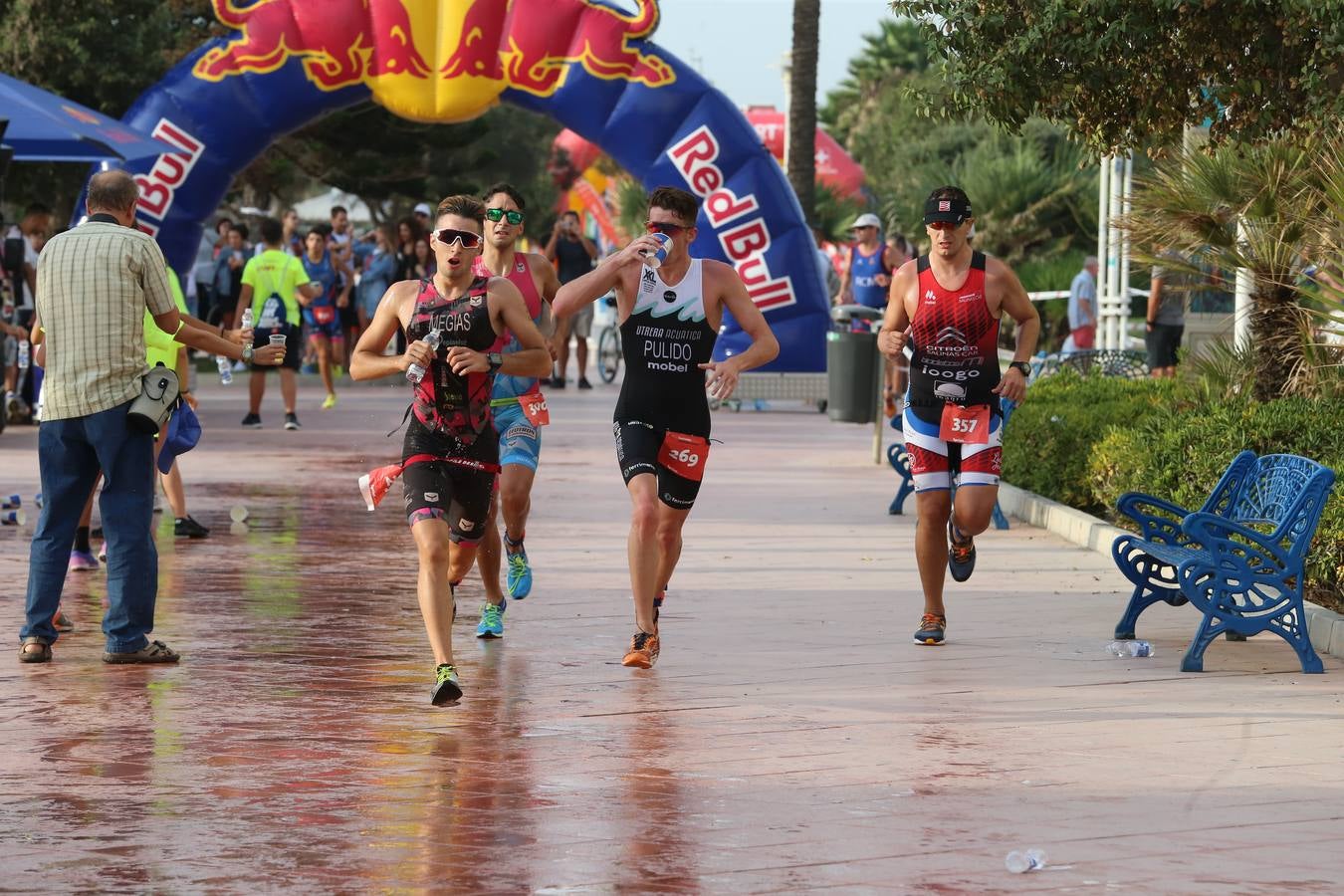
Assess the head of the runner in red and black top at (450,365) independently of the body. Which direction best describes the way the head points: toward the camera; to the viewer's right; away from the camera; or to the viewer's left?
toward the camera

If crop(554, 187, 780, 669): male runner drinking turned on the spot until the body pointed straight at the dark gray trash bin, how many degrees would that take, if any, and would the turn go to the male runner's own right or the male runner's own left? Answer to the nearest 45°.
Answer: approximately 180°

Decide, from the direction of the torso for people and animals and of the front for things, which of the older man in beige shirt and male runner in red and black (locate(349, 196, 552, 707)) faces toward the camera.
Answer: the male runner in red and black

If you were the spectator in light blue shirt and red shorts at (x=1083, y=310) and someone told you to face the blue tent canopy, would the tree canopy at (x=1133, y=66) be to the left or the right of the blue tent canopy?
left

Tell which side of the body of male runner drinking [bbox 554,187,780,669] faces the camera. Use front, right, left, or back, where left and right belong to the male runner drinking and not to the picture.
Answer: front

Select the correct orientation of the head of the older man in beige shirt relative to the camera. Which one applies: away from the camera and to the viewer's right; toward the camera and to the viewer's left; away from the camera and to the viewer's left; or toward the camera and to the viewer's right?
away from the camera and to the viewer's right

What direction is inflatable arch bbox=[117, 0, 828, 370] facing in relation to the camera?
toward the camera

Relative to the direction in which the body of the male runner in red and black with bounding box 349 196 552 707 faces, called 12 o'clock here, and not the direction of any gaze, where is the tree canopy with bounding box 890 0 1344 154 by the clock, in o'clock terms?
The tree canopy is roughly at 8 o'clock from the male runner in red and black.

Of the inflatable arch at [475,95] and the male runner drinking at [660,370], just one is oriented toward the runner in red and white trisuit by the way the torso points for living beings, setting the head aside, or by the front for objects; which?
the inflatable arch

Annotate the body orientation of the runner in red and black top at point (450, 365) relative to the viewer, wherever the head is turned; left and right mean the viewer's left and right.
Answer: facing the viewer

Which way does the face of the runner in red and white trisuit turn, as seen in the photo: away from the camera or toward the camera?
toward the camera

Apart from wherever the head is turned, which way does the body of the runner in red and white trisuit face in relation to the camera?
toward the camera
